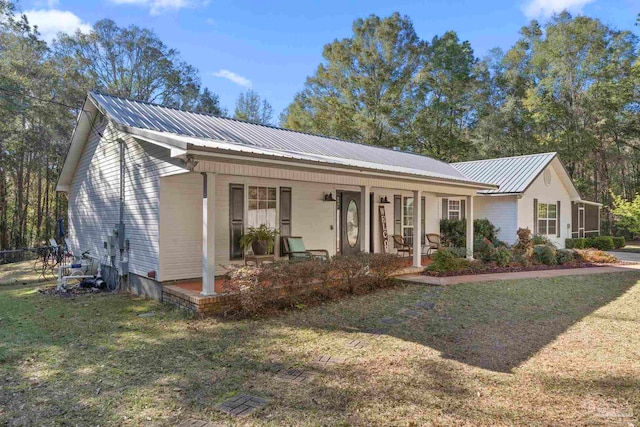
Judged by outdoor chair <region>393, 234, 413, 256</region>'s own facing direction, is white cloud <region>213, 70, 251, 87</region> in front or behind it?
behind

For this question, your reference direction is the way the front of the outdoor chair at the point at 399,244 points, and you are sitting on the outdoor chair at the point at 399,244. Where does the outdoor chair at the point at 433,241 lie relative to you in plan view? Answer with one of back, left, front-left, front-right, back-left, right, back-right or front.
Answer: left

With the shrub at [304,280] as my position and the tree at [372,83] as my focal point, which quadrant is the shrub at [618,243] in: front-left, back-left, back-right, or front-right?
front-right

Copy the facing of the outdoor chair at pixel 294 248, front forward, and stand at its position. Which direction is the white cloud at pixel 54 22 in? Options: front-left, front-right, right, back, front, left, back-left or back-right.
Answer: back

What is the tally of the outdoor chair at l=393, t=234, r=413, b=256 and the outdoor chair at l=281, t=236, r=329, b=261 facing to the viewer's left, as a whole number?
0

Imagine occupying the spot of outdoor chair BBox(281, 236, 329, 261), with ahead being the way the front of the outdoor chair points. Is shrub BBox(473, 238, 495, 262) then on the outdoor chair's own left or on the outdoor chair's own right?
on the outdoor chair's own left

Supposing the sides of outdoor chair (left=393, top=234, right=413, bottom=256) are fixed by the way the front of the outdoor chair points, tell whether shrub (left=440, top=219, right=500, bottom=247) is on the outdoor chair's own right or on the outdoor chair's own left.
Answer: on the outdoor chair's own left

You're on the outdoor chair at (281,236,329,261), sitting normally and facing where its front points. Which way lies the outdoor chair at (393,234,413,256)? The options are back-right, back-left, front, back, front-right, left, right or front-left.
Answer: left

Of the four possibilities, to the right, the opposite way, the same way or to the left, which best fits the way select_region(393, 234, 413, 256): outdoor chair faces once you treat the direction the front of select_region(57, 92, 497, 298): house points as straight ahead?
the same way

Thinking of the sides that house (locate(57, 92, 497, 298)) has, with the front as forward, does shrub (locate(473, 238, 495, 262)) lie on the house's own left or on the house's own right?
on the house's own left

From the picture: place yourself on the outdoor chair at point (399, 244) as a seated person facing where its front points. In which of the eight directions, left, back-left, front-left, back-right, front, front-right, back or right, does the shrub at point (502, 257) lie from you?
front-left

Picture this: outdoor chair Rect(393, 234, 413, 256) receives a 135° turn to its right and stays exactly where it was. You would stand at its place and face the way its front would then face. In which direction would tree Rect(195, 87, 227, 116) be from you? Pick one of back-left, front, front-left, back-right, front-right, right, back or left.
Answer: front-right

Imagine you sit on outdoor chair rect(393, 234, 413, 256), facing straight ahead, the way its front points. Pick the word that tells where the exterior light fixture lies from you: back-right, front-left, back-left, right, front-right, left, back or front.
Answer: right

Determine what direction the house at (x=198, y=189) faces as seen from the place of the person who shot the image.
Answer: facing the viewer and to the right of the viewer

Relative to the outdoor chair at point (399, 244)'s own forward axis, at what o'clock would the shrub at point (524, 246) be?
The shrub is roughly at 10 o'clock from the outdoor chair.

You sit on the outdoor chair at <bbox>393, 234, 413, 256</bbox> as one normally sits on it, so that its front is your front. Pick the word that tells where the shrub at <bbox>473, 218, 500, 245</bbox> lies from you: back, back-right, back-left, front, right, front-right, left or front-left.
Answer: left

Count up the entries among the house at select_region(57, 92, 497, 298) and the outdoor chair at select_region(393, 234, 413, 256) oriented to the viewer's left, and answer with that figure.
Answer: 0

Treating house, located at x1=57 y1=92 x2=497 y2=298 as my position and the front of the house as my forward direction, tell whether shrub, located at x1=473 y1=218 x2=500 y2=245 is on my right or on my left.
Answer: on my left
